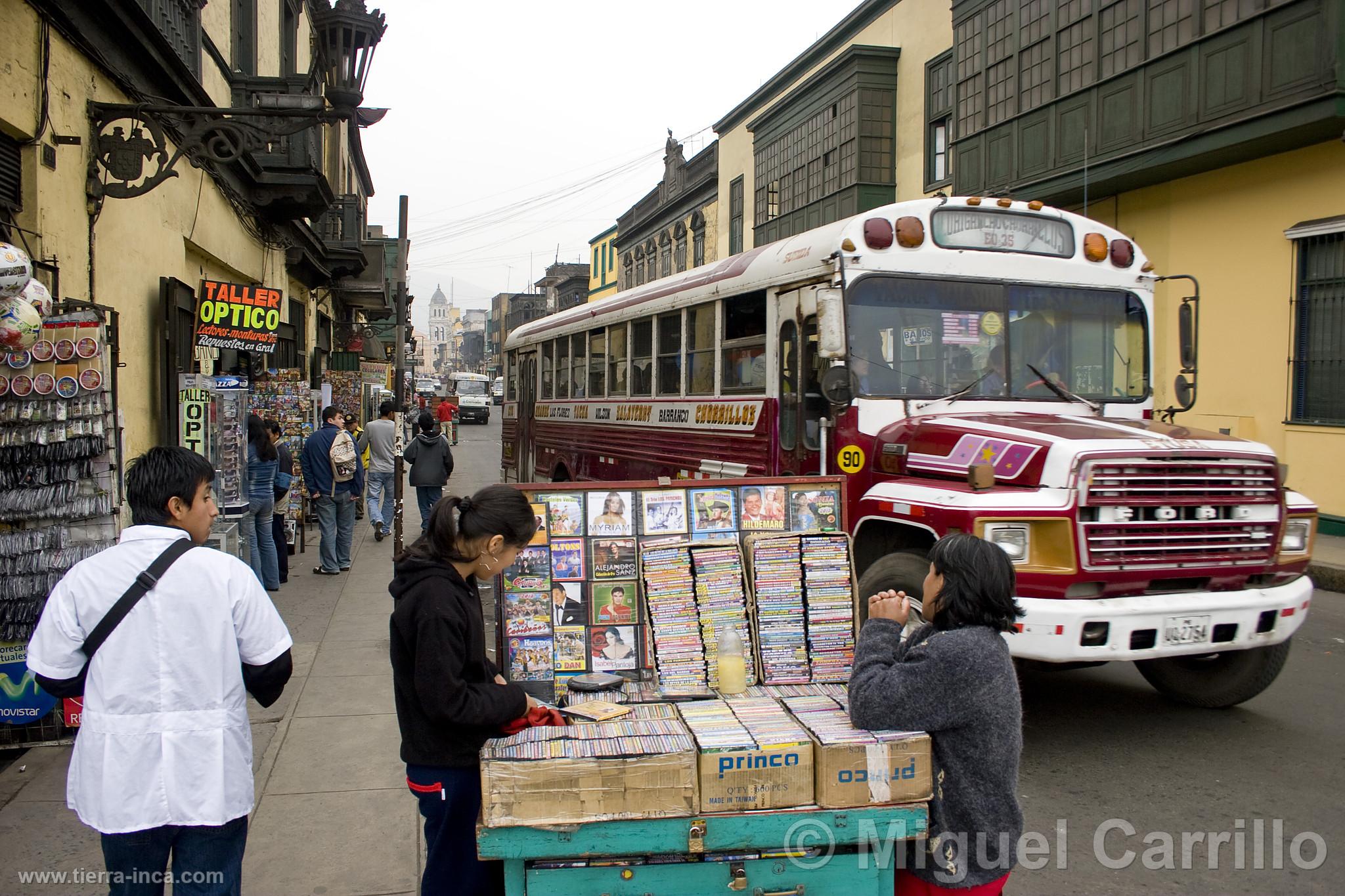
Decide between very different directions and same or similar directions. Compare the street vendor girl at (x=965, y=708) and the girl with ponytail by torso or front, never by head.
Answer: very different directions

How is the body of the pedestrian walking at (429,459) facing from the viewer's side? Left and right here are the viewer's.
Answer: facing away from the viewer

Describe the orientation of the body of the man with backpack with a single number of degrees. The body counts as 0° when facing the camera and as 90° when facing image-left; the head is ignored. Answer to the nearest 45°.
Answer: approximately 180°

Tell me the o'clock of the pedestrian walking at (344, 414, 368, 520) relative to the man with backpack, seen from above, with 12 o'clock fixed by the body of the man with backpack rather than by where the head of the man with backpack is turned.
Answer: The pedestrian walking is roughly at 12 o'clock from the man with backpack.

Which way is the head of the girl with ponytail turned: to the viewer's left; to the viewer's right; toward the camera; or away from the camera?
to the viewer's right

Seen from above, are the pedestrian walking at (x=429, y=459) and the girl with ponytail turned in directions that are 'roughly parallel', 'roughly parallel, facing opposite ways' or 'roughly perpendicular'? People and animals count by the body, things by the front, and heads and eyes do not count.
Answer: roughly perpendicular

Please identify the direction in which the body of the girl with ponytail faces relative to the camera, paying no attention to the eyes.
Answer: to the viewer's right

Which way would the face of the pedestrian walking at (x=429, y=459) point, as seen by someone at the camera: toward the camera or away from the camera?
away from the camera

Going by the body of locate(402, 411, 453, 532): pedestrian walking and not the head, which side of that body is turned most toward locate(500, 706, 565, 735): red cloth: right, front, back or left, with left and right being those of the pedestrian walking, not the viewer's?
back

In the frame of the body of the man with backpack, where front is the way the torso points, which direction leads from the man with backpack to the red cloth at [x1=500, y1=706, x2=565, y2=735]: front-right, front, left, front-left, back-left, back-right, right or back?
back

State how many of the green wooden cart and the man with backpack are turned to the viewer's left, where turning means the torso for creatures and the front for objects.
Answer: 0

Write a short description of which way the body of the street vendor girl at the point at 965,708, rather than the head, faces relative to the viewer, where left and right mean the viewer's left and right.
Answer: facing to the left of the viewer

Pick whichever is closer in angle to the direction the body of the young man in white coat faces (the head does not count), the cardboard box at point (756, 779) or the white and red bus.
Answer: the white and red bus

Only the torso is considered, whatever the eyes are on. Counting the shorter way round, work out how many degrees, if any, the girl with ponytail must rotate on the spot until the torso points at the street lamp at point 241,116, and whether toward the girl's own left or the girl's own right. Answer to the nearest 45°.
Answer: approximately 90° to the girl's own left
